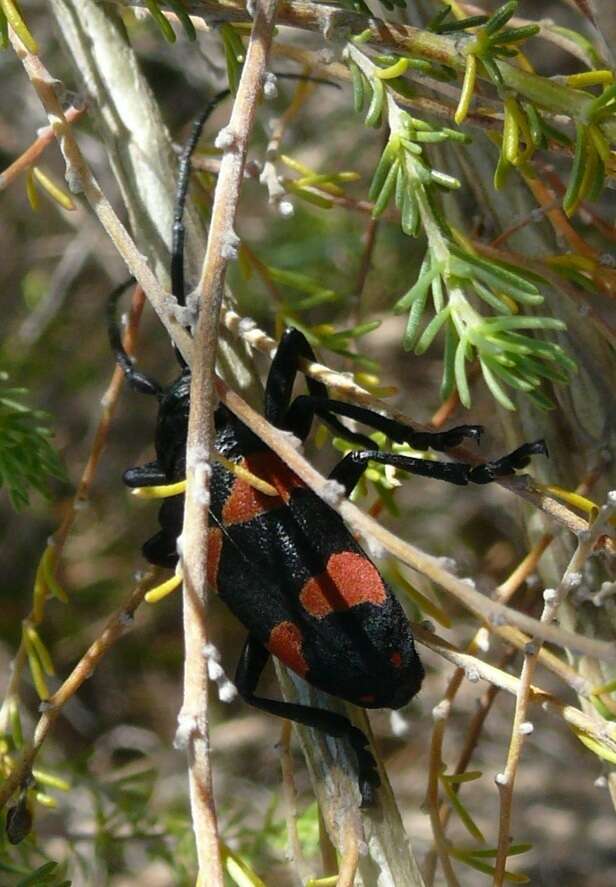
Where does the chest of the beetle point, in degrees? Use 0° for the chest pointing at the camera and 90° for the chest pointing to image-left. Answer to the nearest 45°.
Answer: approximately 135°
